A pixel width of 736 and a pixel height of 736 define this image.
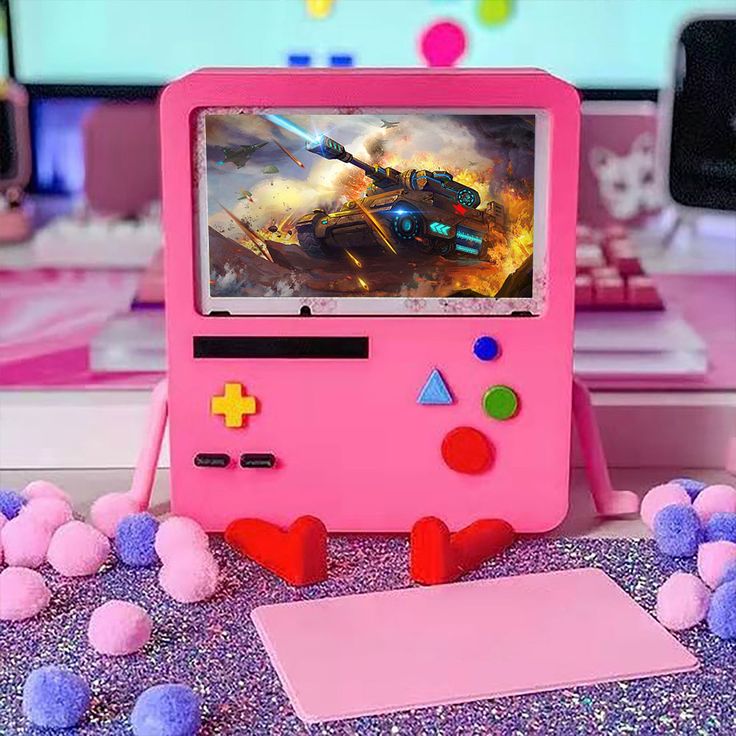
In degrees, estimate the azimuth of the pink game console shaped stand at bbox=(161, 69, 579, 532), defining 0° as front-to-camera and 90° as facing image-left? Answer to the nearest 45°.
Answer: approximately 0°

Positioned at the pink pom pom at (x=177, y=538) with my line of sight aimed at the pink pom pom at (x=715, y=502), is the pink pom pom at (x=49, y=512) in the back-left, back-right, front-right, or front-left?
back-left

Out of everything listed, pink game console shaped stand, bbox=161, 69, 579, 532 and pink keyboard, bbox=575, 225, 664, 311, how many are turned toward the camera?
2
